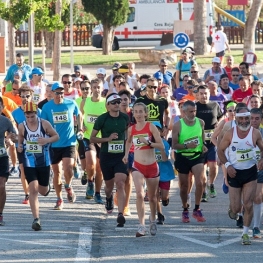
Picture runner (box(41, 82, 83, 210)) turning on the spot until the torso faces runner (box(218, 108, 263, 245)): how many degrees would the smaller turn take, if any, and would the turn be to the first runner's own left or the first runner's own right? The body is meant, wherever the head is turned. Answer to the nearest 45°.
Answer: approximately 45° to the first runner's own left

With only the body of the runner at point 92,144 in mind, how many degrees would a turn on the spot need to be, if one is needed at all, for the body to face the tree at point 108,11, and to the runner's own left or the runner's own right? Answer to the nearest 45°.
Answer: approximately 180°

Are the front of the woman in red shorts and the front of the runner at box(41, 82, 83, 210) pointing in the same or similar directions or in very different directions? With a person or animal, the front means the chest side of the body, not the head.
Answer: same or similar directions

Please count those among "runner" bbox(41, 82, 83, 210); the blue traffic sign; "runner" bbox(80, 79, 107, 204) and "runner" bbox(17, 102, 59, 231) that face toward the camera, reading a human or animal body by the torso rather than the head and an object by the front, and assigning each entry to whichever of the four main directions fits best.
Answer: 4

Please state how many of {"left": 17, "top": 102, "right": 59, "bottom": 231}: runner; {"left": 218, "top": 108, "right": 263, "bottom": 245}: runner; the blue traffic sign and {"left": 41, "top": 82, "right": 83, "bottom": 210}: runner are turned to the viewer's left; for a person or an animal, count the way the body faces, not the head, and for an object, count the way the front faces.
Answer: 0

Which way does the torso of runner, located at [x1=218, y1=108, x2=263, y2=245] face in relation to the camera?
toward the camera

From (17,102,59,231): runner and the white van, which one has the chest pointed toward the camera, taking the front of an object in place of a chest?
the runner

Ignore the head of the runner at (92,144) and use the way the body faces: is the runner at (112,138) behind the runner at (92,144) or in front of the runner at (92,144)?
in front

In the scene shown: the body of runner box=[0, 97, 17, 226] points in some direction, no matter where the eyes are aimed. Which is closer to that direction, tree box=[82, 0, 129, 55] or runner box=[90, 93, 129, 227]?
the runner

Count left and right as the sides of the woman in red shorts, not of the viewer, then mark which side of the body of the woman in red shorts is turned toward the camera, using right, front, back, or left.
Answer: front

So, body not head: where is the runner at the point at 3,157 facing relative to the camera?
toward the camera

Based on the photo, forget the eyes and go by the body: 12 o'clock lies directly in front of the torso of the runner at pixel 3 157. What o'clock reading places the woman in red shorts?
The woman in red shorts is roughly at 10 o'clock from the runner.

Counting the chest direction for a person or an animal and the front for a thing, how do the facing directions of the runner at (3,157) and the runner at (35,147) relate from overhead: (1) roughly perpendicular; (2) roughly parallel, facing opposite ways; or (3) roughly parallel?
roughly parallel
